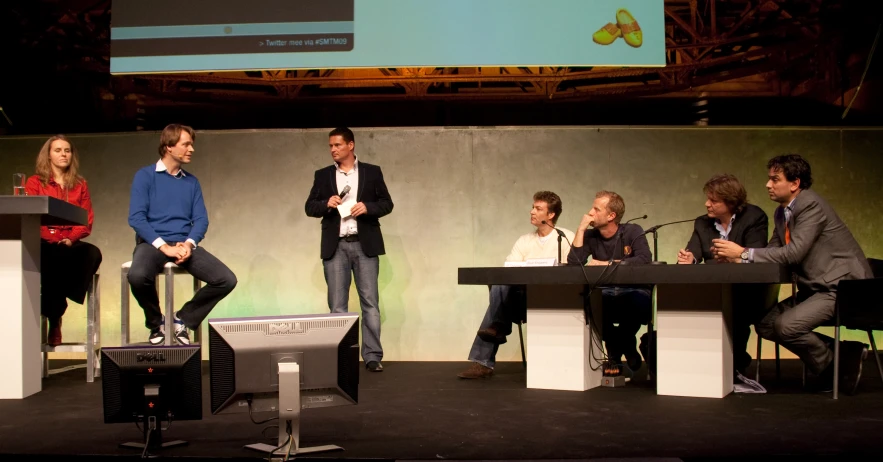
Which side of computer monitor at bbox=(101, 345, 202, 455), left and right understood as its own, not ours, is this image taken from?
back

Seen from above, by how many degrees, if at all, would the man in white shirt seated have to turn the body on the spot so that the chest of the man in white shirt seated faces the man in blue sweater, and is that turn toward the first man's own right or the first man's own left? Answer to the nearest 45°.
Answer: approximately 45° to the first man's own right

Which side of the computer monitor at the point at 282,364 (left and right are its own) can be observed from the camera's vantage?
back

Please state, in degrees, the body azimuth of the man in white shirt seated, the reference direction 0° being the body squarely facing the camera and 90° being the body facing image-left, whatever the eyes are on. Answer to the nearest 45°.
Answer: approximately 45°

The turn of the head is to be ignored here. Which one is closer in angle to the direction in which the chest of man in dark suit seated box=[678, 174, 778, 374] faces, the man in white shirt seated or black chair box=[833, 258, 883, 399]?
the man in white shirt seated

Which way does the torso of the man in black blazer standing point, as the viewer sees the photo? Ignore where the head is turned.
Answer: toward the camera

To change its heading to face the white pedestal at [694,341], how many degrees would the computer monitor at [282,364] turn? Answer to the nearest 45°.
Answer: approximately 45° to its right

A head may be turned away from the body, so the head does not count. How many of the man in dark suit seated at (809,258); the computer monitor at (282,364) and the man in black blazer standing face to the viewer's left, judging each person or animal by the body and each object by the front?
1

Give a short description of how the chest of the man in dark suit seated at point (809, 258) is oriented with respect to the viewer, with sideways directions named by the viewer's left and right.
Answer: facing to the left of the viewer

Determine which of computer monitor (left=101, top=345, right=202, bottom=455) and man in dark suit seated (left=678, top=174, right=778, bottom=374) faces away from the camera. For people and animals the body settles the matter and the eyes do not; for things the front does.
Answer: the computer monitor

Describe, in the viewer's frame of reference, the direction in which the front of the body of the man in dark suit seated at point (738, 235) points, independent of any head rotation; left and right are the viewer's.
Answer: facing the viewer and to the left of the viewer

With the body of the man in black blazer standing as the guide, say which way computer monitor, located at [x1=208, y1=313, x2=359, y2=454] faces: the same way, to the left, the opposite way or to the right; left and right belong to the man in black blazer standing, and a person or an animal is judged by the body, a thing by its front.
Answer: the opposite way

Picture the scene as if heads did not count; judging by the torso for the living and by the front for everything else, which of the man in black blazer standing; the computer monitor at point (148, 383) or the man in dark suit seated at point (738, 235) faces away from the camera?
the computer monitor

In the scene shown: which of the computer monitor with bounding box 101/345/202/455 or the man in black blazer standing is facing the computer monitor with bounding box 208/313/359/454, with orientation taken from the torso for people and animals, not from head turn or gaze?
the man in black blazer standing

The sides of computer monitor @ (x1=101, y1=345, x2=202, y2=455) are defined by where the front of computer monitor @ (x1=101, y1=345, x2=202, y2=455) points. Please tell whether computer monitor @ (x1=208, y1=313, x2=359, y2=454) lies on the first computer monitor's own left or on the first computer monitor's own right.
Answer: on the first computer monitor's own right

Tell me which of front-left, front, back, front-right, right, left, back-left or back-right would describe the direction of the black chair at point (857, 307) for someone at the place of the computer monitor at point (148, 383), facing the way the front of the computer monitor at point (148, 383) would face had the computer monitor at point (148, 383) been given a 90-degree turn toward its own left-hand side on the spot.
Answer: back

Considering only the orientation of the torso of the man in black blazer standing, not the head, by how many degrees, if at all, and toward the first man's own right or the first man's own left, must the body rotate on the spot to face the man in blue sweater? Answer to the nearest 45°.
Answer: approximately 90° to the first man's own right
